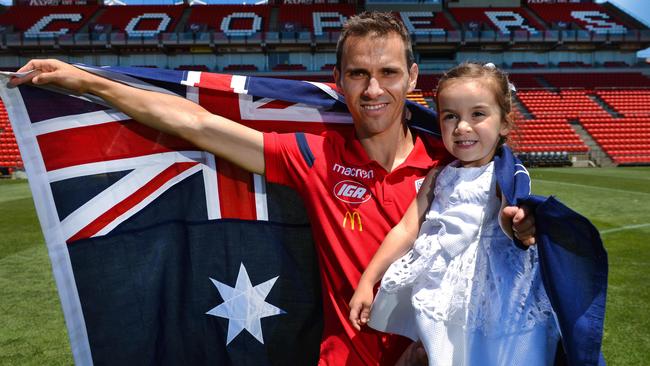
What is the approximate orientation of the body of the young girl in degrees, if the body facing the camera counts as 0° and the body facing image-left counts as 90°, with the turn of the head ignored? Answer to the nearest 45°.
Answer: approximately 45°

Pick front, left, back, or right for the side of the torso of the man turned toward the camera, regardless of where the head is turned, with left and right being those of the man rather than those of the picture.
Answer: front
